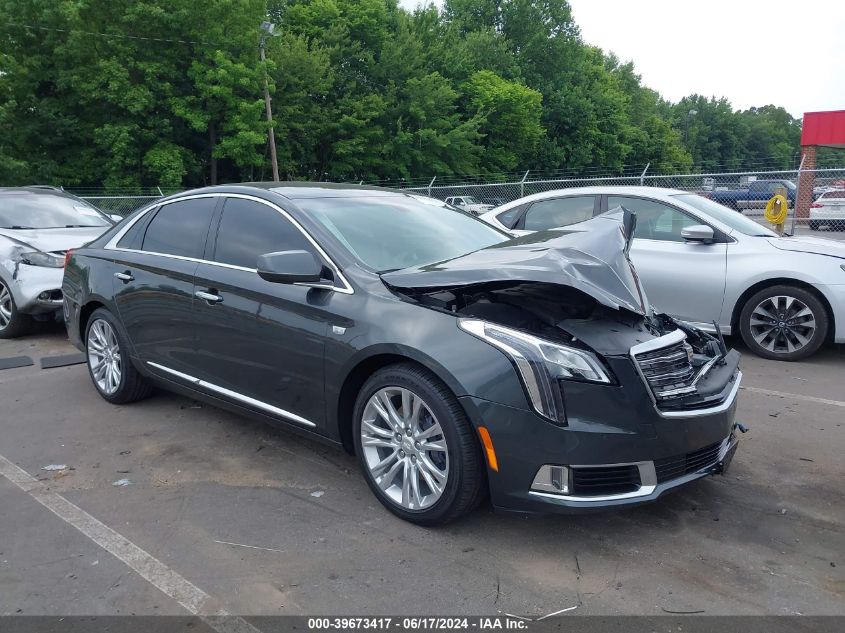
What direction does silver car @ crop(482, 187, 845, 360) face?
to the viewer's right

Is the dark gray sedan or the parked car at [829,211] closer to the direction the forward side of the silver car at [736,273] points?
the parked car

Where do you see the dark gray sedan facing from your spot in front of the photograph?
facing the viewer and to the right of the viewer

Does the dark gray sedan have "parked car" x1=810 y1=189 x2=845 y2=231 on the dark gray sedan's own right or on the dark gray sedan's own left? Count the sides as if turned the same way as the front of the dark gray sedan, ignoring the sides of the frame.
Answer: on the dark gray sedan's own left

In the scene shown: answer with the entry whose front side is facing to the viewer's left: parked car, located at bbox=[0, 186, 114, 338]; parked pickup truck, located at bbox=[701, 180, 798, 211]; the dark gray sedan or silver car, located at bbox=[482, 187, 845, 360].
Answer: parked pickup truck, located at bbox=[701, 180, 798, 211]

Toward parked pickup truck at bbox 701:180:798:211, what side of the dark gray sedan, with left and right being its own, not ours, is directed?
left

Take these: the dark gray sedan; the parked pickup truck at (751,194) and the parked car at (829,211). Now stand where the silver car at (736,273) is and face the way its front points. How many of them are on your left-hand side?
2

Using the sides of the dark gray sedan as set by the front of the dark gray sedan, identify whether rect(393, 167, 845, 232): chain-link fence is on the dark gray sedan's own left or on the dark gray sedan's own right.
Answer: on the dark gray sedan's own left
